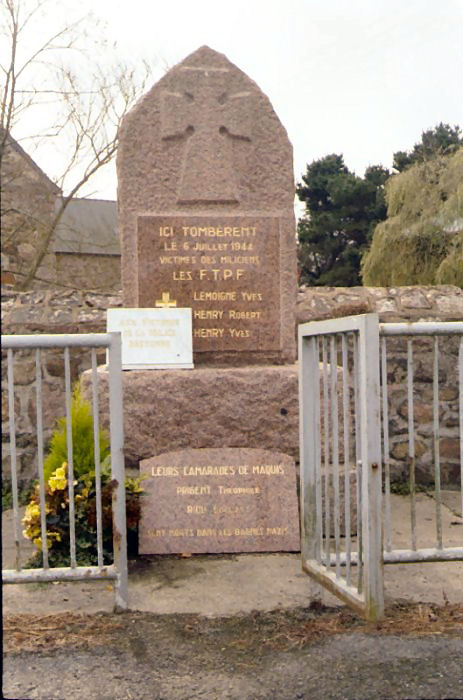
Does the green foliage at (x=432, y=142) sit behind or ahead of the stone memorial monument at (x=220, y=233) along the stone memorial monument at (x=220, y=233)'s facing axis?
behind

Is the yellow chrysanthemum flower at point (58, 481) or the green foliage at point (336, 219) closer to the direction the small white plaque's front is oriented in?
the yellow chrysanthemum flower

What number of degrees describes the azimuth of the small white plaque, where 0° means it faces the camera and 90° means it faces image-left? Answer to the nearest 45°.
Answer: approximately 0°

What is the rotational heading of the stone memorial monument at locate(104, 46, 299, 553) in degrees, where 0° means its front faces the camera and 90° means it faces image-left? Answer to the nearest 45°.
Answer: approximately 0°
